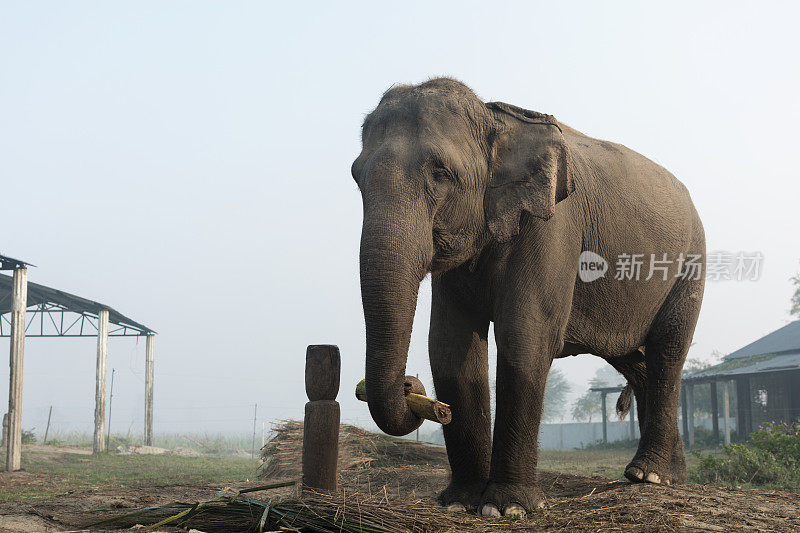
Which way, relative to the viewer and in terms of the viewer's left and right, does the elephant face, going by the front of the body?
facing the viewer and to the left of the viewer

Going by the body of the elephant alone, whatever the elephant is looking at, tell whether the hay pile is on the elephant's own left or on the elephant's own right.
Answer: on the elephant's own right

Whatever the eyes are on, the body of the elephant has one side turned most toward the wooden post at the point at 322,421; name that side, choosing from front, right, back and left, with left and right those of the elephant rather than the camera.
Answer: front
